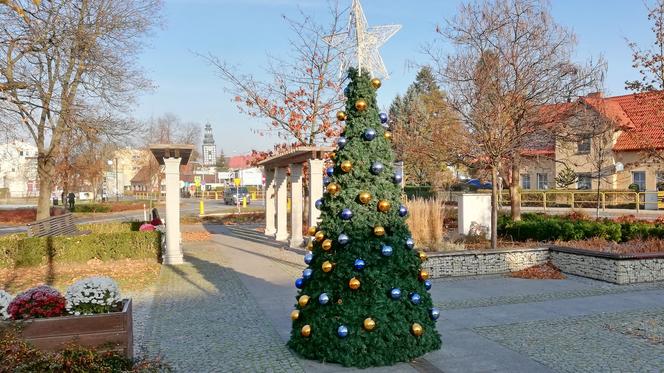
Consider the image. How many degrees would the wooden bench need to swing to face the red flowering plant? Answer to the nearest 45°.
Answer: approximately 135° to its right

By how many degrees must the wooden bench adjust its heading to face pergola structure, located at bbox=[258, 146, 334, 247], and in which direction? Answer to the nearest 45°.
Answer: approximately 45° to its right

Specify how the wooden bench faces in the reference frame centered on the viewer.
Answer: facing away from the viewer and to the right of the viewer

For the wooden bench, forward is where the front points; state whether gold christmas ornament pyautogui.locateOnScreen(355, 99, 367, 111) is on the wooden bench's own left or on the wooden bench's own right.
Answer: on the wooden bench's own right

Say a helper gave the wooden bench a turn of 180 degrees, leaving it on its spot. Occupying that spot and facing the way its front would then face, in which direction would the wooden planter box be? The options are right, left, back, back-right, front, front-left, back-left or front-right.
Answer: front-left

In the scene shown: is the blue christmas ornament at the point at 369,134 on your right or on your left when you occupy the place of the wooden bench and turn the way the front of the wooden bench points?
on your right
